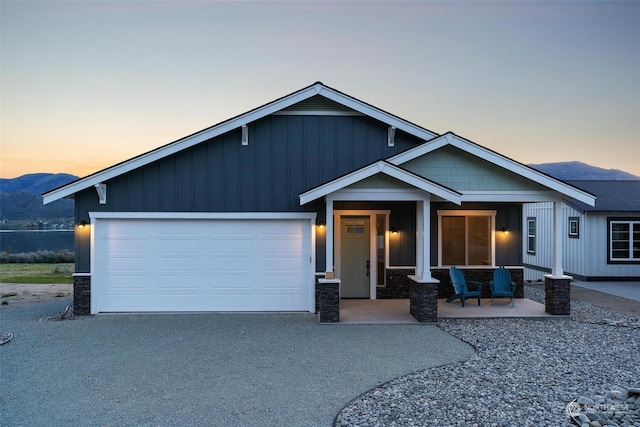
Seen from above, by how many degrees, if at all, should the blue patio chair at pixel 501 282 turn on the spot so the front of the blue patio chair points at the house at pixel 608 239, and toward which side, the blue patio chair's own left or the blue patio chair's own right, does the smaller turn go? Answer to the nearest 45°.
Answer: approximately 135° to the blue patio chair's own left

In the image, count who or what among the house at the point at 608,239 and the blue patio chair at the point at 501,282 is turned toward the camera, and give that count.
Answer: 2

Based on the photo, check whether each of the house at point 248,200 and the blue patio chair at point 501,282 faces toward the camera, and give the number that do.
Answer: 2

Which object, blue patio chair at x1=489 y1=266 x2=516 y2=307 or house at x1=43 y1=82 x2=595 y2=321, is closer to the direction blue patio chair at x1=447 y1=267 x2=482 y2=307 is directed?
the blue patio chair

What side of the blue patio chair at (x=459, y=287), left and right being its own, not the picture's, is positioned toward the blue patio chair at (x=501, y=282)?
left
